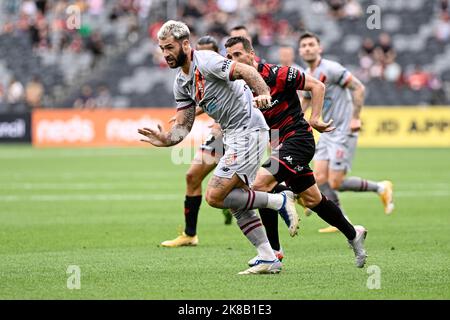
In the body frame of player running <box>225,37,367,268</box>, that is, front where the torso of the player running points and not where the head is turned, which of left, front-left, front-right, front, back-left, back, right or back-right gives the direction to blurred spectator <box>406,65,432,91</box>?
right

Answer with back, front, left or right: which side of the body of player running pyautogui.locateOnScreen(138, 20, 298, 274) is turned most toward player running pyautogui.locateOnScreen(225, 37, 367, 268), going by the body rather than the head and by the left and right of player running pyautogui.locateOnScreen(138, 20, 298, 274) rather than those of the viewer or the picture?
back

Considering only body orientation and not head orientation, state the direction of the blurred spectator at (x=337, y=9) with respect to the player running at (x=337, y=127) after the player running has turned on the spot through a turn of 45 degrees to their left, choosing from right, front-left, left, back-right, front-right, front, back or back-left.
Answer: back

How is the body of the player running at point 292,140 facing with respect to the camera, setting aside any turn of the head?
to the viewer's left

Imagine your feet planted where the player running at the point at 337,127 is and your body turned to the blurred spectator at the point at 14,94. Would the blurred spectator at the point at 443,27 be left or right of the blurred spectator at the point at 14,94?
right

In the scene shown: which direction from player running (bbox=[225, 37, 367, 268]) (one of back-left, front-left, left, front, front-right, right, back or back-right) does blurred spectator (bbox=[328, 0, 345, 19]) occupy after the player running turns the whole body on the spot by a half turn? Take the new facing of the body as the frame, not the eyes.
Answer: left

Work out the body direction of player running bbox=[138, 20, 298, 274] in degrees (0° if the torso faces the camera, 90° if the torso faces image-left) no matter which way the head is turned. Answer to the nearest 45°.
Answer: approximately 45°

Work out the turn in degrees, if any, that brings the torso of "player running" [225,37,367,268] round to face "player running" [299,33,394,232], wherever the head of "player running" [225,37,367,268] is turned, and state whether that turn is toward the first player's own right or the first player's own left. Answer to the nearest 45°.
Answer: approximately 90° to the first player's own right

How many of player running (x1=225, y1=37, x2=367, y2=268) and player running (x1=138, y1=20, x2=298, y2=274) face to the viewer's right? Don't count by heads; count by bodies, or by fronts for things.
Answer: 0

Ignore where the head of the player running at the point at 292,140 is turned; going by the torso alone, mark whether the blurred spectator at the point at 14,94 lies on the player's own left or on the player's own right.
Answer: on the player's own right

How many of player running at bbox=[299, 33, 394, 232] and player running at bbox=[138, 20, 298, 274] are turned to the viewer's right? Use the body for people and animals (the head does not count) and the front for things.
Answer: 0

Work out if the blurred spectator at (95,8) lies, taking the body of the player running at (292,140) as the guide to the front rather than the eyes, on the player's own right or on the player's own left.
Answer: on the player's own right
